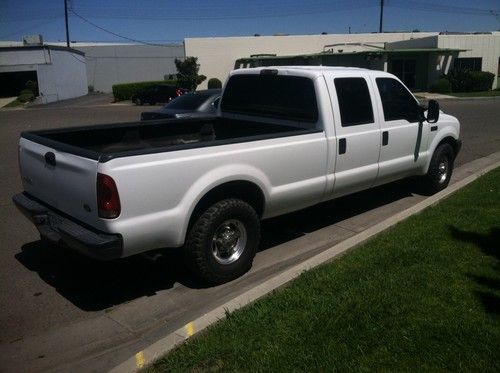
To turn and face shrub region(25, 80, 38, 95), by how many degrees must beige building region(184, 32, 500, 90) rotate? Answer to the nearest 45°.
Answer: approximately 90° to its right

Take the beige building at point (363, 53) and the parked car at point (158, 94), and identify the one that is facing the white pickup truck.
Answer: the beige building

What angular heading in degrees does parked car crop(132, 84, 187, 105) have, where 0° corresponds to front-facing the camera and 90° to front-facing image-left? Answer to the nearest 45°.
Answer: approximately 90°

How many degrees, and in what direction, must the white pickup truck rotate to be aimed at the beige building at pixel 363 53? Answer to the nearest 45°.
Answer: approximately 45° to its left

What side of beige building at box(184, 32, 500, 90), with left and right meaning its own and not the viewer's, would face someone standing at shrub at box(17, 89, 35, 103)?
right

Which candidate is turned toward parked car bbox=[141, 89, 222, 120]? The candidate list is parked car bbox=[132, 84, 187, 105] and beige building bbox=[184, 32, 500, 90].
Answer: the beige building

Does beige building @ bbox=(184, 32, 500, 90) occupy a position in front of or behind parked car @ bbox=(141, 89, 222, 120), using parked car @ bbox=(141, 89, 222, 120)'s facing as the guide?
behind

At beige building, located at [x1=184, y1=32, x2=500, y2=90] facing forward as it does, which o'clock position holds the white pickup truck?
The white pickup truck is roughly at 12 o'clock from the beige building.

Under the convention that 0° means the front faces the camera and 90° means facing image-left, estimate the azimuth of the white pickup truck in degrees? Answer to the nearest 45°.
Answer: approximately 225°
